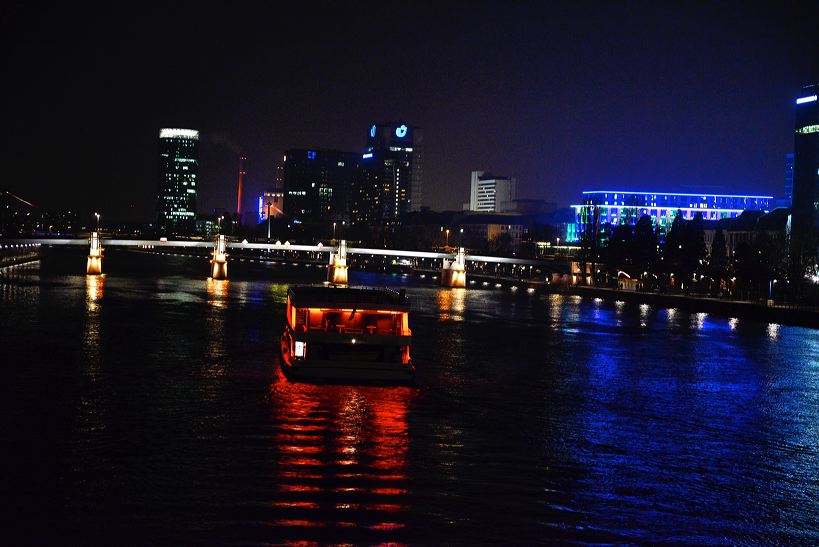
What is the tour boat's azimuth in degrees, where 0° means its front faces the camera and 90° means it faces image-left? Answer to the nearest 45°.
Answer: approximately 180°
